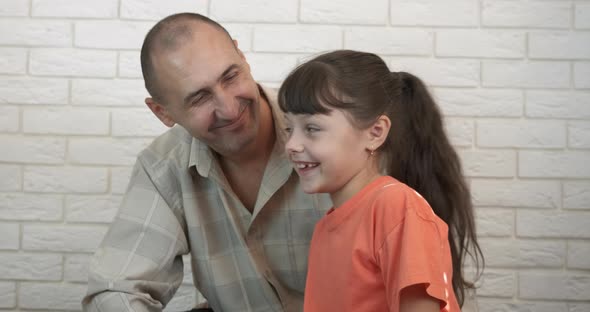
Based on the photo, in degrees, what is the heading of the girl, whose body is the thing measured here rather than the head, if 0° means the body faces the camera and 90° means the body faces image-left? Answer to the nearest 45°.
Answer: approximately 45°
